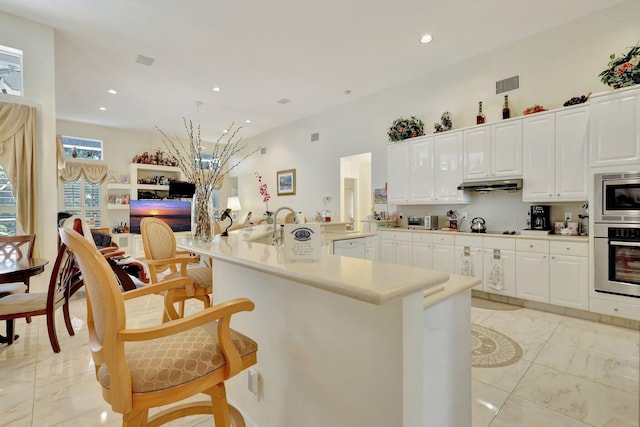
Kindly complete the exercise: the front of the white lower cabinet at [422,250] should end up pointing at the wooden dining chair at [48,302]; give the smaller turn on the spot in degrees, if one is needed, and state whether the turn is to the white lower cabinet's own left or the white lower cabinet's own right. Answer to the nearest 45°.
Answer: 0° — it already faces it

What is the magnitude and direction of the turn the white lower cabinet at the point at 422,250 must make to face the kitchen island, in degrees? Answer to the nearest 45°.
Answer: approximately 45° to its left

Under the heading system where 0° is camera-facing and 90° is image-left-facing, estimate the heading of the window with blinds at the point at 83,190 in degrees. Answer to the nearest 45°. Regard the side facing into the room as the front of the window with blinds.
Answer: approximately 0°

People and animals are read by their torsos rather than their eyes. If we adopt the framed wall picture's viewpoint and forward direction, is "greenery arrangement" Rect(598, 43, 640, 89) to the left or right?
on its left

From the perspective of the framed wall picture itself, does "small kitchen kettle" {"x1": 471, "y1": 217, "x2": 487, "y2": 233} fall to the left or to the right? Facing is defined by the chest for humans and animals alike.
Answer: on its left

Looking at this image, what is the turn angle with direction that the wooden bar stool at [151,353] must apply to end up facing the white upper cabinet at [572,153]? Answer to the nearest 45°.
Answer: approximately 45° to its right

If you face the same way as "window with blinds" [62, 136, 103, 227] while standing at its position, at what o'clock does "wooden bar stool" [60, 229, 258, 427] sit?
The wooden bar stool is roughly at 12 o'clock from the window with blinds.

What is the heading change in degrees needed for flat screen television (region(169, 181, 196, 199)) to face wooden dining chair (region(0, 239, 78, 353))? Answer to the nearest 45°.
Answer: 0° — it already faces it

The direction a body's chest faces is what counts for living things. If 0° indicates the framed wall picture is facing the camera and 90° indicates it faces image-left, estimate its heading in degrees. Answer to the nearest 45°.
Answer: approximately 45°
